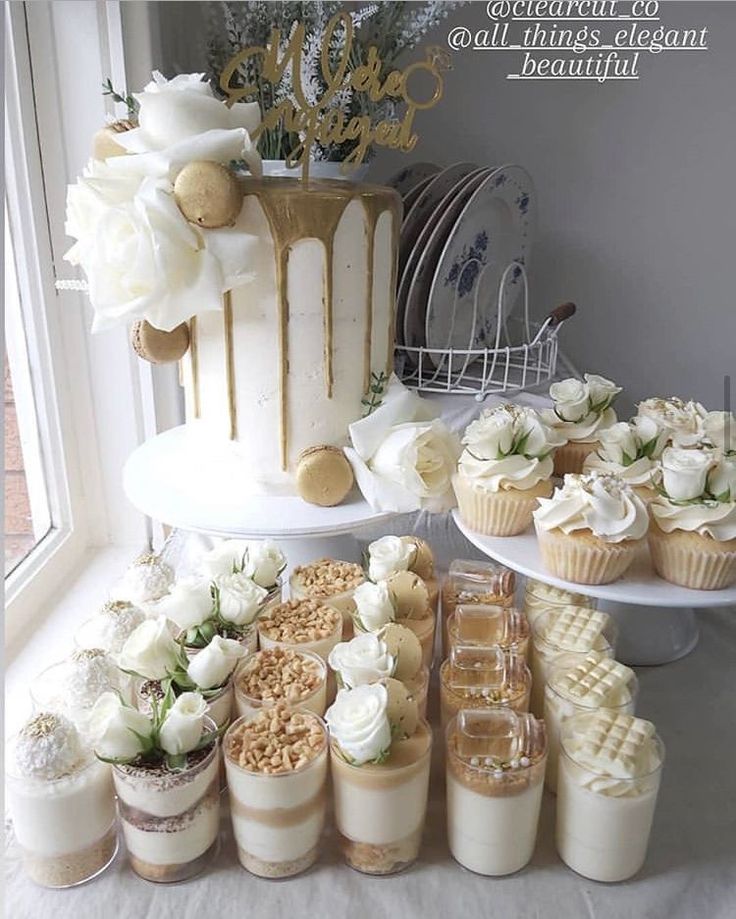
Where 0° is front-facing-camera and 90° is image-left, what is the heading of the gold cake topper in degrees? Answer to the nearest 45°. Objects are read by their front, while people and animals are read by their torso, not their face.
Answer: approximately 0°
